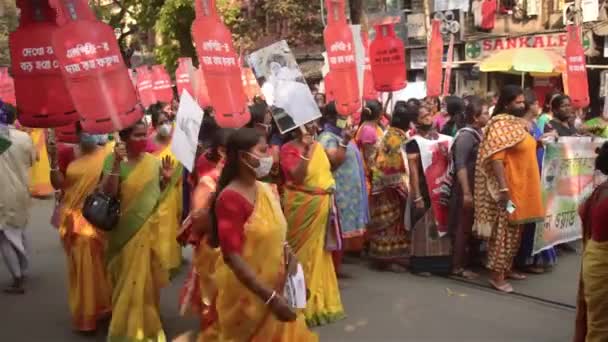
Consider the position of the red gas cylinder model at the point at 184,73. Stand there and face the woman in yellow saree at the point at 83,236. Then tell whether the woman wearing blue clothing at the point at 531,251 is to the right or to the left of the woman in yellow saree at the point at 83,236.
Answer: left

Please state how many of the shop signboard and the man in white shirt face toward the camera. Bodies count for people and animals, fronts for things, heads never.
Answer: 1

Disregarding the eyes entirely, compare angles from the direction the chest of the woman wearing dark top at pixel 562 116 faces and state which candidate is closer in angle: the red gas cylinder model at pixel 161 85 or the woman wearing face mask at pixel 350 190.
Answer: the woman wearing face mask

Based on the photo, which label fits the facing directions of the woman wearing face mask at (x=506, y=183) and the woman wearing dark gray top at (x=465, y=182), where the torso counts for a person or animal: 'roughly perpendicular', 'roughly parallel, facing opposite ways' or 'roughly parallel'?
roughly parallel

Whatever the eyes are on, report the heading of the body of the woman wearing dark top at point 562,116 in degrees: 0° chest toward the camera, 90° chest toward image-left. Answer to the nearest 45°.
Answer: approximately 315°
